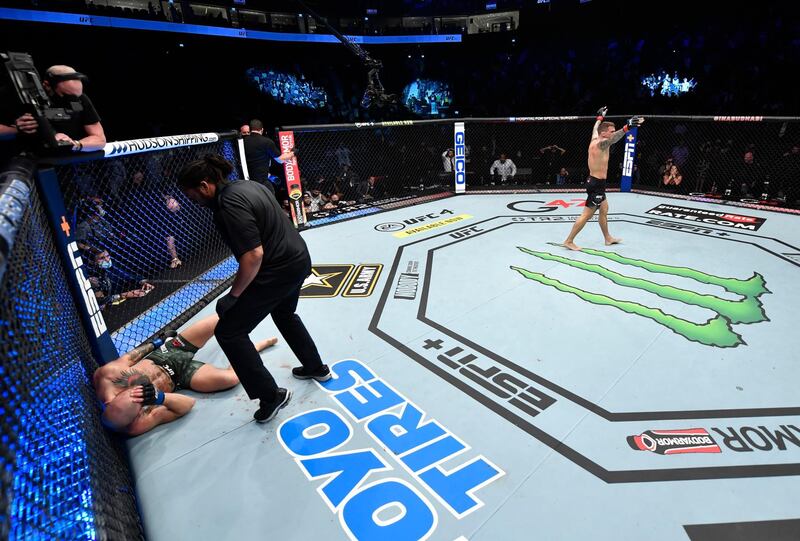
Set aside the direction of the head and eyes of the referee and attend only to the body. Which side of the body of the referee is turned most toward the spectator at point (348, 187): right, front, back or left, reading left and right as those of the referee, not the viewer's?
right

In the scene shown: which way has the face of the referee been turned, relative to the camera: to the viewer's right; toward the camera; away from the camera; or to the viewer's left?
to the viewer's left

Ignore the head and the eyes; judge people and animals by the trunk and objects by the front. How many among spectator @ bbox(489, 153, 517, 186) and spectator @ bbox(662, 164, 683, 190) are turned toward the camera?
2

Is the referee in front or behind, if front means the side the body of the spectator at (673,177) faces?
in front

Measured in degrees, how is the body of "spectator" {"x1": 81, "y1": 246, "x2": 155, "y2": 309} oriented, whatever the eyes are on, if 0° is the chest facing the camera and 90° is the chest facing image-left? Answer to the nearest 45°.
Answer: approximately 315°

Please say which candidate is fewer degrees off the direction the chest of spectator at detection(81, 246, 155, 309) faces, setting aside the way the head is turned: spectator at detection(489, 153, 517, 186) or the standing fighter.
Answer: the standing fighter

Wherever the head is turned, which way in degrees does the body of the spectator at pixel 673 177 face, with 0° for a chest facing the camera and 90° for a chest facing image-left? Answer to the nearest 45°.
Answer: approximately 0°

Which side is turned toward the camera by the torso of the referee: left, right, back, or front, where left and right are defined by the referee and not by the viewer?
left

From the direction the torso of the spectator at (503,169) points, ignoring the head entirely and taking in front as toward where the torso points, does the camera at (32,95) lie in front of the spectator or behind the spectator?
in front

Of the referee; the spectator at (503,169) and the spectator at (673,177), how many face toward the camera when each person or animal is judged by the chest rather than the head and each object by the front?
2

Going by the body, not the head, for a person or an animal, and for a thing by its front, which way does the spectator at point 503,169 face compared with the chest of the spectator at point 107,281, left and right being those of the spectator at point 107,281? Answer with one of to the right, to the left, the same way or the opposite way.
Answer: to the right

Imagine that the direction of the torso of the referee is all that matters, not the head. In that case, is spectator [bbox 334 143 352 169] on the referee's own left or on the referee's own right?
on the referee's own right

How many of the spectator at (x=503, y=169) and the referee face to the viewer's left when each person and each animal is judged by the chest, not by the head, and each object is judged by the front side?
1
